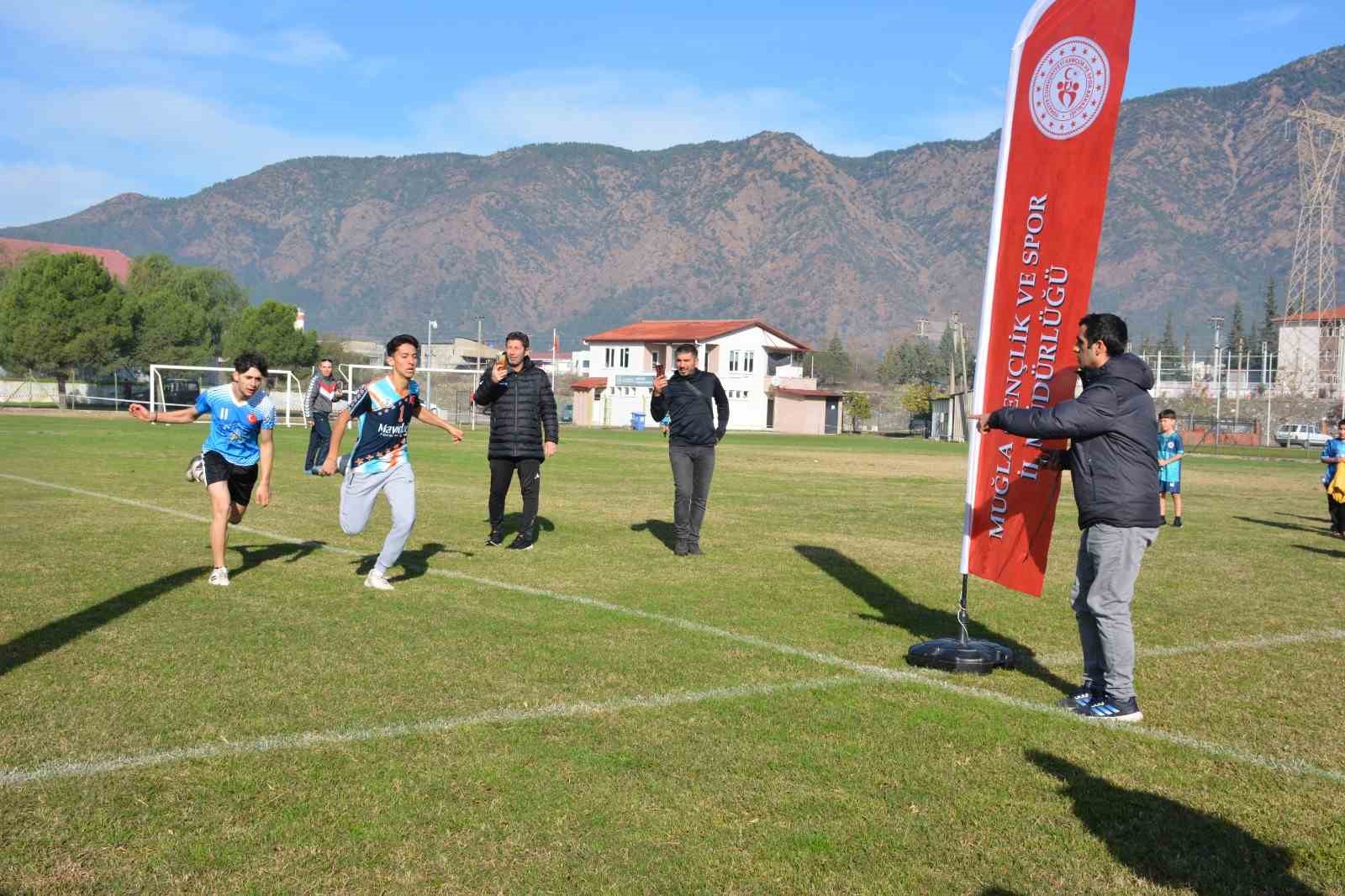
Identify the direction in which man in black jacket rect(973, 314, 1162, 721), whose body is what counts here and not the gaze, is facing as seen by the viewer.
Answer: to the viewer's left

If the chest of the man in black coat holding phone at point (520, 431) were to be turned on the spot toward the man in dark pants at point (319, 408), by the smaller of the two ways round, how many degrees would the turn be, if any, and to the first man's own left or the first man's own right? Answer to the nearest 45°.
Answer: approximately 180°

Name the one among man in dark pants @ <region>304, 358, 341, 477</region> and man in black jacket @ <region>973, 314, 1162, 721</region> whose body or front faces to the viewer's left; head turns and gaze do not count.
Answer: the man in black jacket

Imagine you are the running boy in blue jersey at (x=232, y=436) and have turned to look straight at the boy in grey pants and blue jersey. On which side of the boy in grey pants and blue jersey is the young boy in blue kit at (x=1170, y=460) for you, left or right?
left
